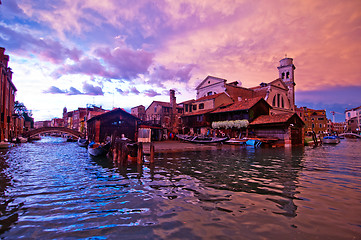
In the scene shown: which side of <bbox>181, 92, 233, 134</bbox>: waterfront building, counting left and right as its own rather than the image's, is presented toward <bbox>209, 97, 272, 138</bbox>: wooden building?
left

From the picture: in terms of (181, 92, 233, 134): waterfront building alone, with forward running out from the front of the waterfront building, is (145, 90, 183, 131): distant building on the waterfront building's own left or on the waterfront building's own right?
on the waterfront building's own right

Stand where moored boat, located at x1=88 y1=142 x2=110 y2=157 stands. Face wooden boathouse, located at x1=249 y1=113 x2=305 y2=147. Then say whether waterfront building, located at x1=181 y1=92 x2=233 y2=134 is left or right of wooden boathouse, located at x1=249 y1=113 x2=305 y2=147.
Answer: left

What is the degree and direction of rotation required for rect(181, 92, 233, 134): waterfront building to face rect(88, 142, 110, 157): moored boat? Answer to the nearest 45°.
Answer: approximately 45° to its left

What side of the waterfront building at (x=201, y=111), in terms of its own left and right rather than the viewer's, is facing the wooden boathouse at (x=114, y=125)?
front

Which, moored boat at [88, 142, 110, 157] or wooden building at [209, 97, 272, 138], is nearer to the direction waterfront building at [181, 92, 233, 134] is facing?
the moored boat

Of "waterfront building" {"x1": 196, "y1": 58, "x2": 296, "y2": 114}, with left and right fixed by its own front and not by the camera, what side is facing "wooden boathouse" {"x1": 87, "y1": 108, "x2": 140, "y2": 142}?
front

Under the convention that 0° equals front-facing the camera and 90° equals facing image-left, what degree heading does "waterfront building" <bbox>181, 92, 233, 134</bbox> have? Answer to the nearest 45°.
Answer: approximately 45°

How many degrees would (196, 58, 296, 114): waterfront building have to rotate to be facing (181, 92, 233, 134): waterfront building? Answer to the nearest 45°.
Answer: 0° — it already faces it

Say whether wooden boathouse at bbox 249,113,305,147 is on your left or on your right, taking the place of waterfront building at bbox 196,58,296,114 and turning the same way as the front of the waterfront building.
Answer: on your left

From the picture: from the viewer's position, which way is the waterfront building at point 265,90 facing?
facing the viewer and to the left of the viewer

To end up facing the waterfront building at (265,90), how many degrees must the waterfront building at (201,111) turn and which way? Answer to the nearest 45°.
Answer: approximately 180°

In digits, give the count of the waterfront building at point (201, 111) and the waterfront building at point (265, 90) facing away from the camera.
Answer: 0

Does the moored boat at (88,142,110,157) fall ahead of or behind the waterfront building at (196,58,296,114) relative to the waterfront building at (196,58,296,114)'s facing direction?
ahead
